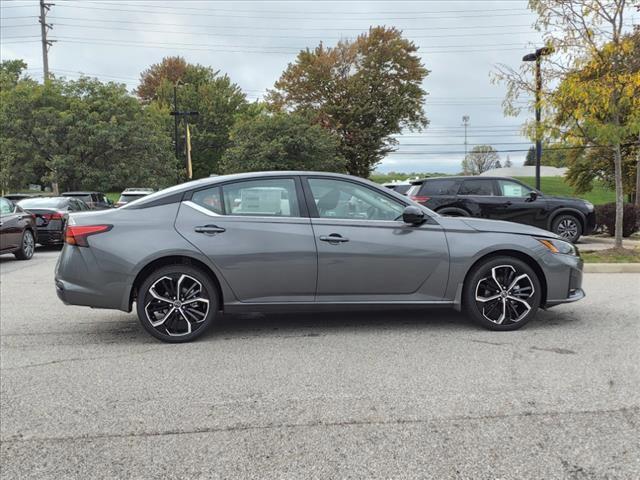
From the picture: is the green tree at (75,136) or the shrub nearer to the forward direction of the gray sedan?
the shrub

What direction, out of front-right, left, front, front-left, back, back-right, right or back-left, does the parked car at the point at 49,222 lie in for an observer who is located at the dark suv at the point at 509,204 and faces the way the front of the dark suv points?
back

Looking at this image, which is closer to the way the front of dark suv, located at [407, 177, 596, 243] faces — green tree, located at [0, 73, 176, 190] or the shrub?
the shrub

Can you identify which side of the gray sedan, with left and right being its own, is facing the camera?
right

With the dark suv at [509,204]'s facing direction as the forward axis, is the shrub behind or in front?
in front

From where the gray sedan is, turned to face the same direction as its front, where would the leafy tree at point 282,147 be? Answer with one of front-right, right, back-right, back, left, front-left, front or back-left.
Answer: left

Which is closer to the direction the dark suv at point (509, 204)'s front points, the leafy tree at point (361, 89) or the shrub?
the shrub

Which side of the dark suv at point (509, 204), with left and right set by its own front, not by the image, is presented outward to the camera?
right

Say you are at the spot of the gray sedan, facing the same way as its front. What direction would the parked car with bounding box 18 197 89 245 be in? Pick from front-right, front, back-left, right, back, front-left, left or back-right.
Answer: back-left

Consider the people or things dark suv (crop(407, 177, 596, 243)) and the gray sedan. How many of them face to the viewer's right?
2

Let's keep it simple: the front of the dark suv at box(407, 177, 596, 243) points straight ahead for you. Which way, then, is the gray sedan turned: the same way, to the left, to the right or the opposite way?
the same way

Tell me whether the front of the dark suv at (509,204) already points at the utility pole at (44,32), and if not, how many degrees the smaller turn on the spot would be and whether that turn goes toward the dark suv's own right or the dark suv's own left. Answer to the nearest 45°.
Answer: approximately 135° to the dark suv's own left
